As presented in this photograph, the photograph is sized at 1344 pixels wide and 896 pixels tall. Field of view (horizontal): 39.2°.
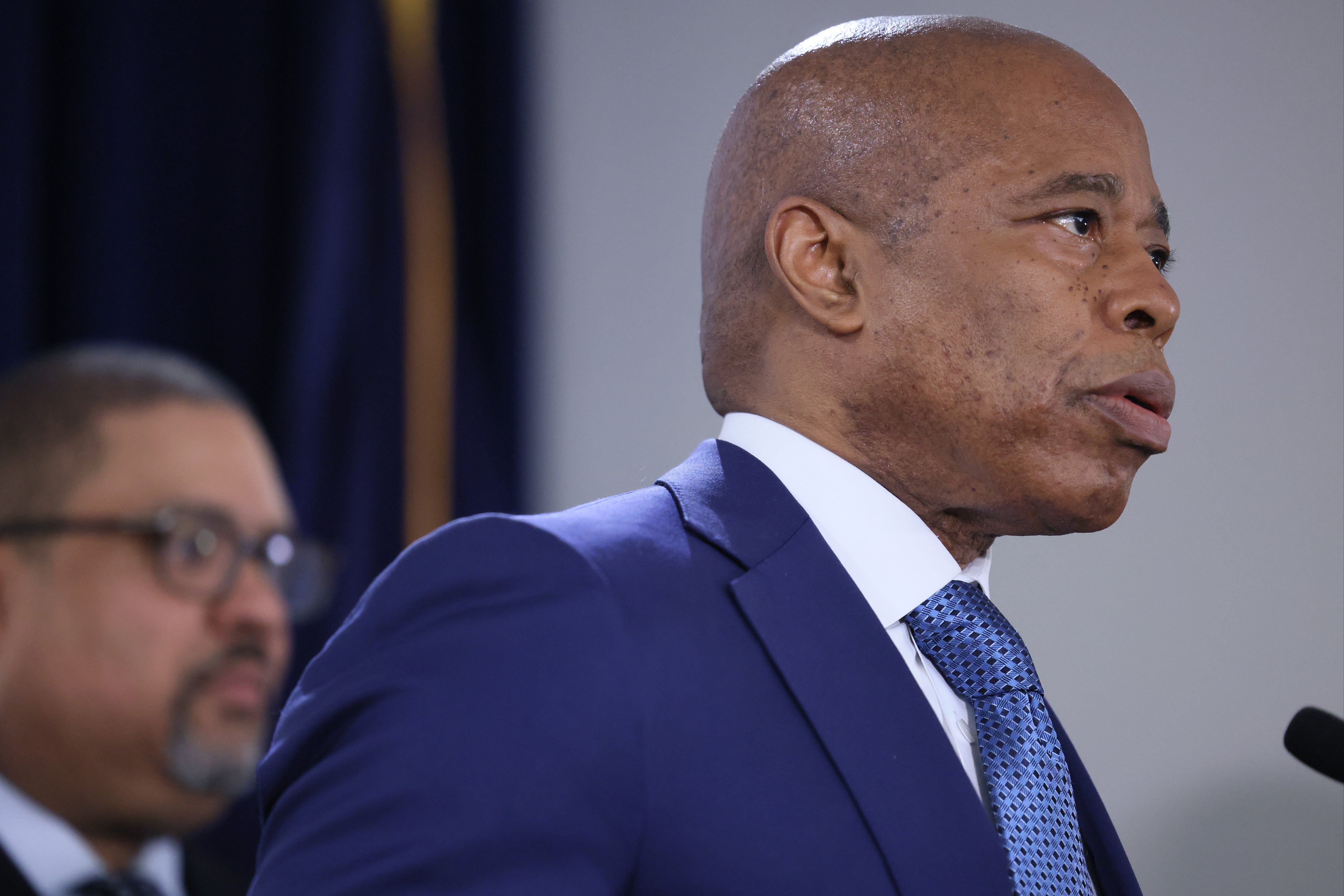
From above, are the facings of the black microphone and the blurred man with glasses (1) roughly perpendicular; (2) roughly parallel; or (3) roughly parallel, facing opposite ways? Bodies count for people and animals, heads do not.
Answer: roughly parallel, facing opposite ways

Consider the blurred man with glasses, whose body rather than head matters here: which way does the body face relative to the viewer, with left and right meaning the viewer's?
facing the viewer and to the right of the viewer

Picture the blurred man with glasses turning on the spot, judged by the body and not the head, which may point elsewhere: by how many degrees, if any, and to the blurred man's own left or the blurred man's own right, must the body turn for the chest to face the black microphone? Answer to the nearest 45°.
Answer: approximately 45° to the blurred man's own left

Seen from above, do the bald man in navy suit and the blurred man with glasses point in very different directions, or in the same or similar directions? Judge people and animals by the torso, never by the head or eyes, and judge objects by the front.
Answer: same or similar directions

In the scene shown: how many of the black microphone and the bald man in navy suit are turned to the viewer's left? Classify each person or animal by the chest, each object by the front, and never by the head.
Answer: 1

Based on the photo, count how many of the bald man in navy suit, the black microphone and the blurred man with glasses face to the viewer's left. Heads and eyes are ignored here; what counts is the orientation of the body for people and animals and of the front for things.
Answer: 1

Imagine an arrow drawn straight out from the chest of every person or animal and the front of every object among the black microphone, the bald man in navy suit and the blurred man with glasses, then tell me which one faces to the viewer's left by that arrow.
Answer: the black microphone

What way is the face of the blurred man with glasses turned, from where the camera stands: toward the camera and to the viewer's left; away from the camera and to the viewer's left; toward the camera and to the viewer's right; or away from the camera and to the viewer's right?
toward the camera and to the viewer's right

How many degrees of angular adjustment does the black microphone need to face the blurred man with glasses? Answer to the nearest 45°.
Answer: approximately 45° to its right

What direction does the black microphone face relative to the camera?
to the viewer's left

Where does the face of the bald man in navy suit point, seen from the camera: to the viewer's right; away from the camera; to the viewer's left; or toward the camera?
to the viewer's right

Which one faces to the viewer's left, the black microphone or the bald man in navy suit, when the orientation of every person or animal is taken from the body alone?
the black microphone
